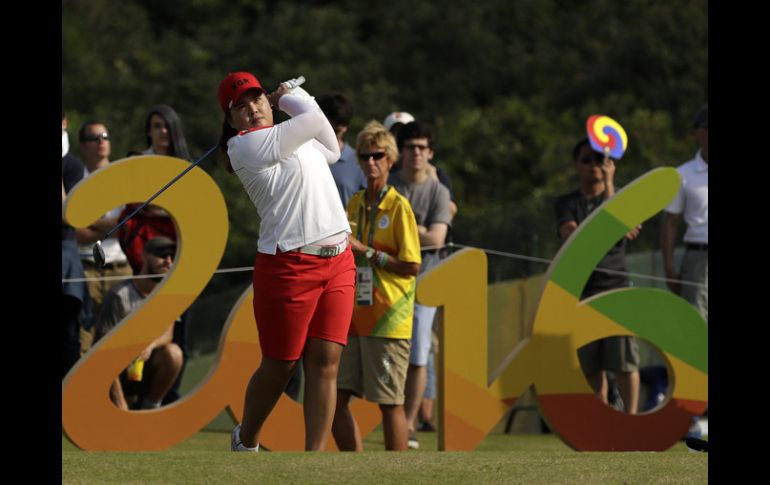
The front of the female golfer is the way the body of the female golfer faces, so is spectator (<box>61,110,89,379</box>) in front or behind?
behind

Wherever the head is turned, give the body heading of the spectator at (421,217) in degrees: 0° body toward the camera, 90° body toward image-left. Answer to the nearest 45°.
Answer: approximately 0°

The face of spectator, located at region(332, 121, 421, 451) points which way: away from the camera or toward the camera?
toward the camera

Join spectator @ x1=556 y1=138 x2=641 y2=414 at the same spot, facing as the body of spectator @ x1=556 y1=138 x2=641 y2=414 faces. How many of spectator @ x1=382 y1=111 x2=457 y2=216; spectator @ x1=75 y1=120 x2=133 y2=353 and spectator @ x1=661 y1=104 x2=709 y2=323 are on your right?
2

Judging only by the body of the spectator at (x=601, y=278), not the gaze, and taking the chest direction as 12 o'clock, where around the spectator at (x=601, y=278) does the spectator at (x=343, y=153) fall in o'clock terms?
the spectator at (x=343, y=153) is roughly at 2 o'clock from the spectator at (x=601, y=278).

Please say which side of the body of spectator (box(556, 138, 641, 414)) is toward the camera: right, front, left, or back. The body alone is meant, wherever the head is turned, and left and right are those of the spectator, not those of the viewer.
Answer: front

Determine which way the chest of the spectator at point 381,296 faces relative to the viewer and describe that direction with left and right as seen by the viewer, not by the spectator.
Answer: facing the viewer and to the left of the viewer

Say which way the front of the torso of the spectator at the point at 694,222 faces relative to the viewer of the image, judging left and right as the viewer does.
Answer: facing the viewer
